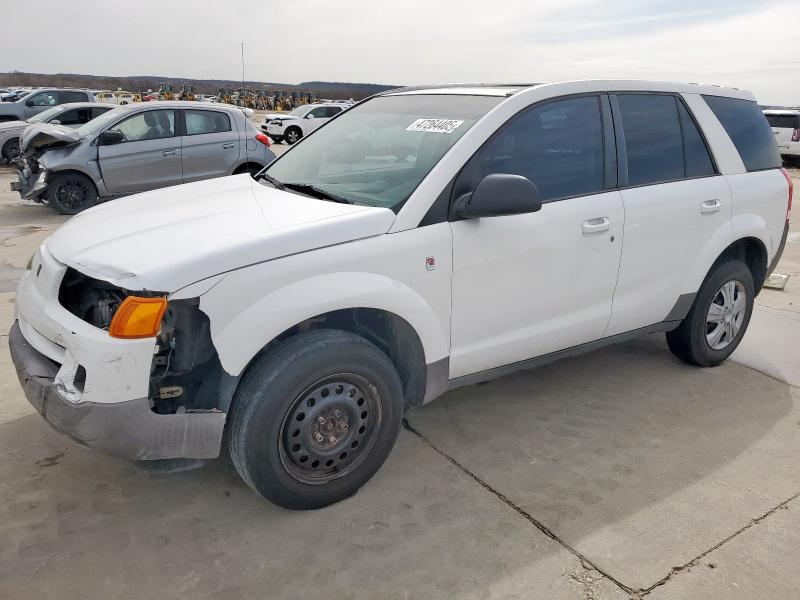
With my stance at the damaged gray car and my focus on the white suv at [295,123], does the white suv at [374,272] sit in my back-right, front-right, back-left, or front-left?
back-right

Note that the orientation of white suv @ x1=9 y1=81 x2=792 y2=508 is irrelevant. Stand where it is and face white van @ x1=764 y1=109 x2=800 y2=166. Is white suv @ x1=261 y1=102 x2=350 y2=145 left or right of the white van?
left

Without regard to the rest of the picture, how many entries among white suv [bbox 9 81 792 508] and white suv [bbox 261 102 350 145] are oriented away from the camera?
0

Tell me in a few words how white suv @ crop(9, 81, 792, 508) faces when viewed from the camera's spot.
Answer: facing the viewer and to the left of the viewer

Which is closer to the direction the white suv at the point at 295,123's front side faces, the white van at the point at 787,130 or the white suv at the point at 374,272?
the white suv

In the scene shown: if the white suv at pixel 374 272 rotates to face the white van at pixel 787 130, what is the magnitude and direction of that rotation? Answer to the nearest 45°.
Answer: approximately 180°

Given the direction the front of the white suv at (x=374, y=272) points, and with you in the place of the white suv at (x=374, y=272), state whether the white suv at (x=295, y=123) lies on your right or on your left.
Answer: on your right

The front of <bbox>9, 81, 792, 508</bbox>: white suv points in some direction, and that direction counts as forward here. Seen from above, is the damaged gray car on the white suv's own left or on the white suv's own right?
on the white suv's own right

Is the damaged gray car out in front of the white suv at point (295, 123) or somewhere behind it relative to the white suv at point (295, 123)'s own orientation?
in front

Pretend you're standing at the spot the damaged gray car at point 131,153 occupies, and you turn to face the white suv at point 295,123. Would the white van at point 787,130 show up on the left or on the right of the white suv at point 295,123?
right

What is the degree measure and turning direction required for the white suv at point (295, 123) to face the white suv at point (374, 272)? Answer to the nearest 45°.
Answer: approximately 45° to its left

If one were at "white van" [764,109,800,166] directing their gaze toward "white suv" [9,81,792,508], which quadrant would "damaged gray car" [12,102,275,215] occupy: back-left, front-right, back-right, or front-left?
front-right
